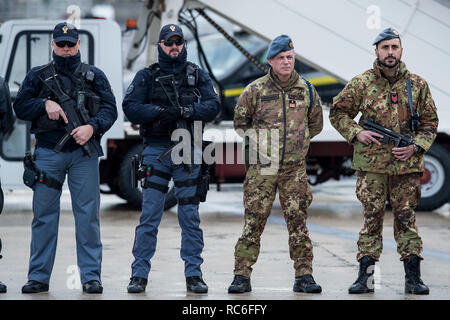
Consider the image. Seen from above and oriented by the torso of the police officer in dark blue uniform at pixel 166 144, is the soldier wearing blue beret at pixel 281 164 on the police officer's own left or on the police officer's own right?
on the police officer's own left

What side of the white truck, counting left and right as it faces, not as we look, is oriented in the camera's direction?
left

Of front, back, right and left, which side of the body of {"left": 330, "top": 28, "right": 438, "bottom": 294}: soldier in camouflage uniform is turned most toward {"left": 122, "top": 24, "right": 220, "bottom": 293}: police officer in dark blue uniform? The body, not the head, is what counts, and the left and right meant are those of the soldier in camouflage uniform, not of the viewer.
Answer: right

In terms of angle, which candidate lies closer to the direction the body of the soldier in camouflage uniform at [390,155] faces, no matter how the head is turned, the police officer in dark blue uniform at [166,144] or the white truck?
the police officer in dark blue uniform

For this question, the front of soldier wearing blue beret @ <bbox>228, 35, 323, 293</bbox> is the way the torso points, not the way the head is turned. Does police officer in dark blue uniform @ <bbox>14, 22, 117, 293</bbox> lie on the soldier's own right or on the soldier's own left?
on the soldier's own right

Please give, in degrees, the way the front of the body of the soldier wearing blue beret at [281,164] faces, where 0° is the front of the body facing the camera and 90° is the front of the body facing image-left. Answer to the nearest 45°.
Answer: approximately 0°

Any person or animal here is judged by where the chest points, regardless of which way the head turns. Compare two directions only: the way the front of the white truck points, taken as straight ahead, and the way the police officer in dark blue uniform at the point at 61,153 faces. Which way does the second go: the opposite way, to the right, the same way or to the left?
to the left

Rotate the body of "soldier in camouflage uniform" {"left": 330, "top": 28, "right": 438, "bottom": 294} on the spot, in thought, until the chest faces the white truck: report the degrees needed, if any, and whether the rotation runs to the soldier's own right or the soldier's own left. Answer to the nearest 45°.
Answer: approximately 180°

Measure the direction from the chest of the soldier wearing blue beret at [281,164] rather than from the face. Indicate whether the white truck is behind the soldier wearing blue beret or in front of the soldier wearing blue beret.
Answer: behind
